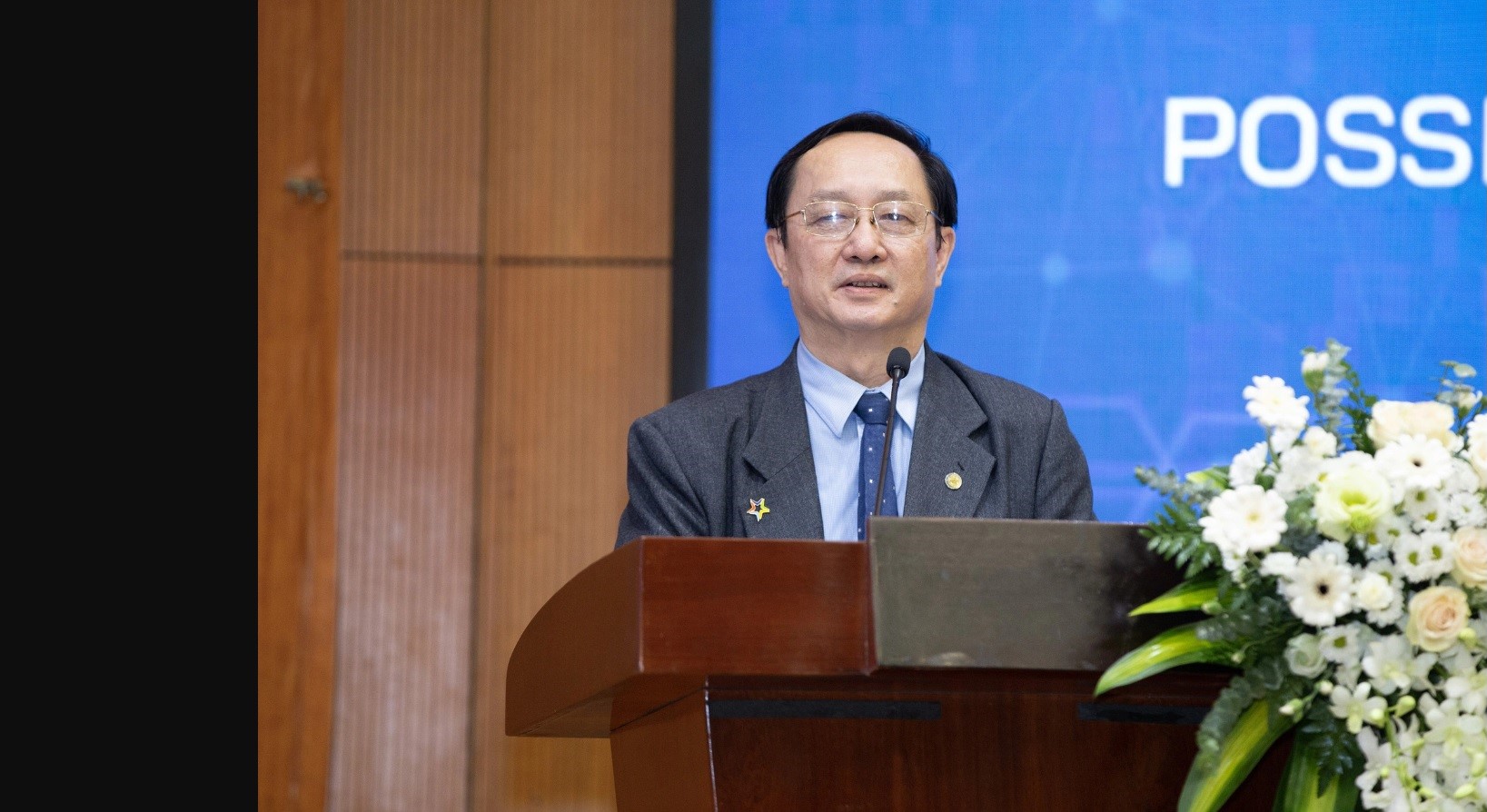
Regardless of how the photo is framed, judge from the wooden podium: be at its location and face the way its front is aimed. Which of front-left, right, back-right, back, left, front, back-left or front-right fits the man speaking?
back

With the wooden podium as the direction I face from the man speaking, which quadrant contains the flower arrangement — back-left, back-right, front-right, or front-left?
front-left

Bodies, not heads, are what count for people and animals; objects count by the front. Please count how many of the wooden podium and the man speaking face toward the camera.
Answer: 2

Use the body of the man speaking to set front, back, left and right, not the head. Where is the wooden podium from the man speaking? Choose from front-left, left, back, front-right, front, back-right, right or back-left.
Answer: front

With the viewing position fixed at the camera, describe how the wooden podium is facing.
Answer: facing the viewer
